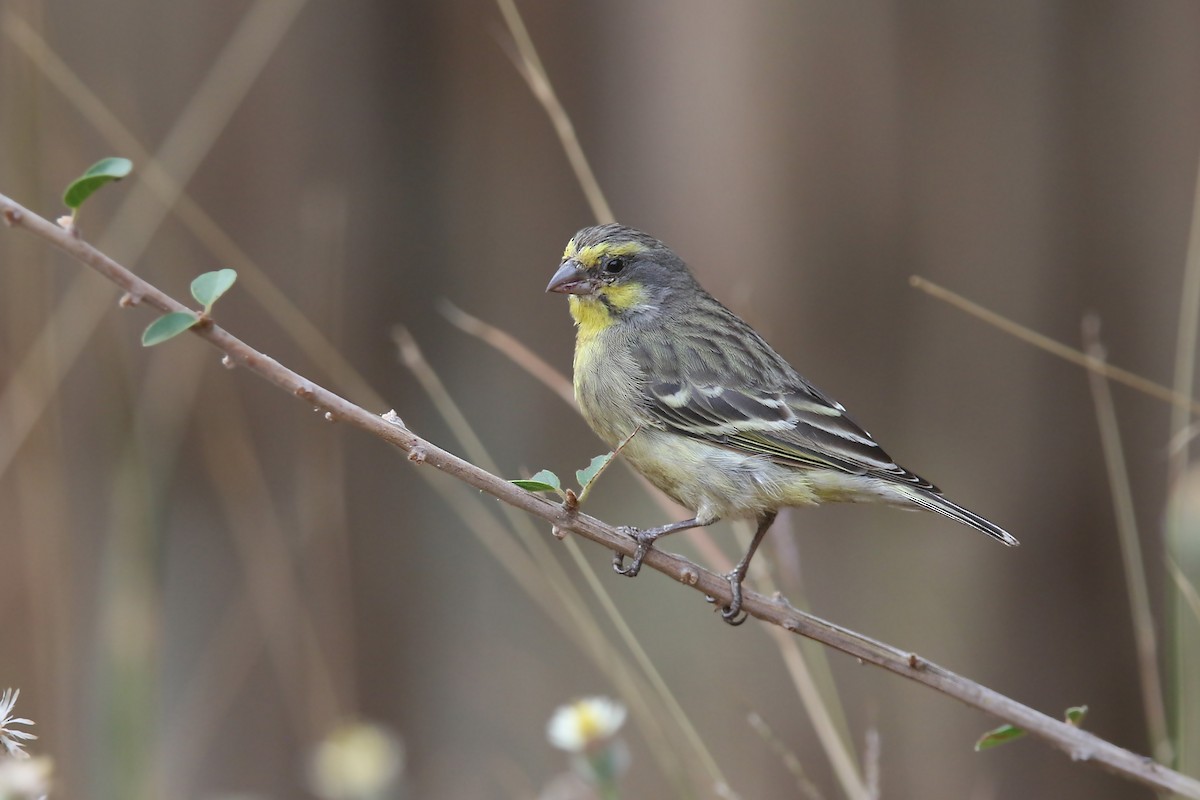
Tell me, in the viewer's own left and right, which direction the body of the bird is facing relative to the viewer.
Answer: facing to the left of the viewer
